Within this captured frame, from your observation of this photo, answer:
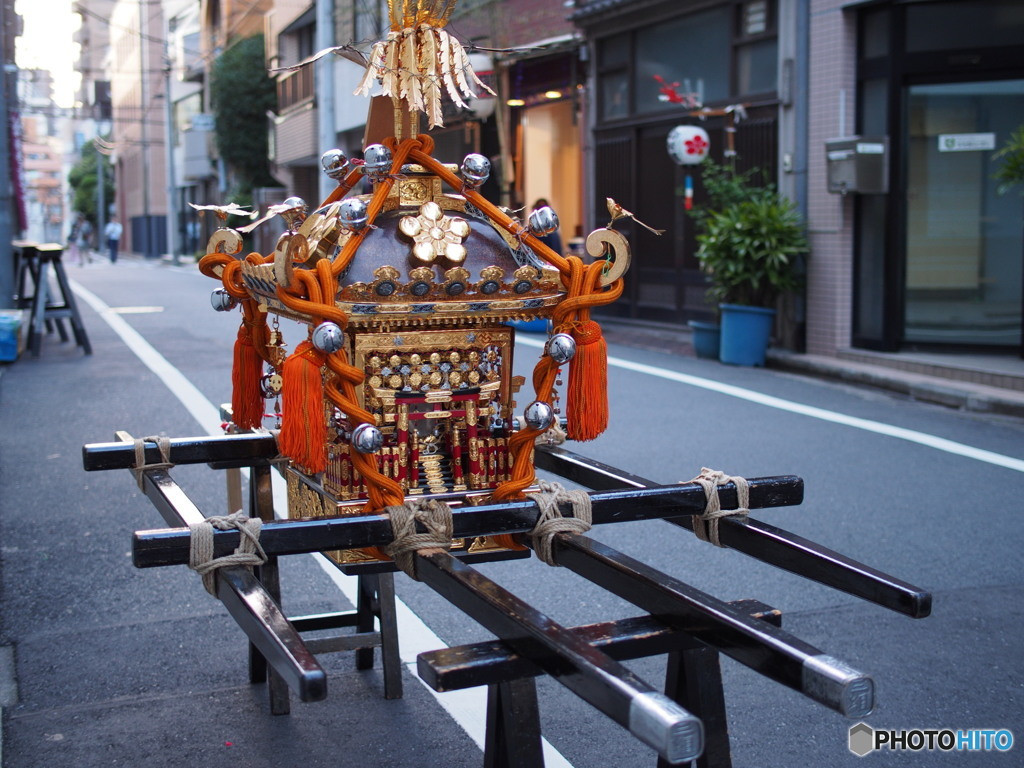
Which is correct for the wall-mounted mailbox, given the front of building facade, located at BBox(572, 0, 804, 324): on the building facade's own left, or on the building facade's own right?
on the building facade's own left

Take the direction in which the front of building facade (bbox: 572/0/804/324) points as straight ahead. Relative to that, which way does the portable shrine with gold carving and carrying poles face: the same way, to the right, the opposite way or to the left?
to the left

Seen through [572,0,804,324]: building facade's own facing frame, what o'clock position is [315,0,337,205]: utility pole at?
The utility pole is roughly at 3 o'clock from the building facade.

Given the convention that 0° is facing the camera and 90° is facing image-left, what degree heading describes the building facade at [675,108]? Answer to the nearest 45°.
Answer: approximately 45°

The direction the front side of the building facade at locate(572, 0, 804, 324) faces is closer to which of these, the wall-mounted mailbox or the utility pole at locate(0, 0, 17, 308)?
the utility pole

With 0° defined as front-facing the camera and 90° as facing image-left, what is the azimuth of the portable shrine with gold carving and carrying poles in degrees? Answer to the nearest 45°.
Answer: approximately 315°

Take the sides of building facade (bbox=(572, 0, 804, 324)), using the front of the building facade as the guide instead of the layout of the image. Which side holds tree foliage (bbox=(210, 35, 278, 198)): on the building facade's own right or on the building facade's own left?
on the building facade's own right

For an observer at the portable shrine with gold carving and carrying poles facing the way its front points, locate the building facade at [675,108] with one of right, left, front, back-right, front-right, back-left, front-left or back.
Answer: back-left

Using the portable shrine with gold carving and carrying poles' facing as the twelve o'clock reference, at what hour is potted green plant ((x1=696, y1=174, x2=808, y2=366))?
The potted green plant is roughly at 8 o'clock from the portable shrine with gold carving and carrying poles.

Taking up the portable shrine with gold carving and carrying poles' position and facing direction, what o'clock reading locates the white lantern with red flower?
The white lantern with red flower is roughly at 8 o'clock from the portable shrine with gold carving and carrying poles.

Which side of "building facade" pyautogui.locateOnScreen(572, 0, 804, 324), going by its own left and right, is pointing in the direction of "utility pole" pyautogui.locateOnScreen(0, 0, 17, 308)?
front

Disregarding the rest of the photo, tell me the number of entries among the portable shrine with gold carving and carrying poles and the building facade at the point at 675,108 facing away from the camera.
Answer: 0

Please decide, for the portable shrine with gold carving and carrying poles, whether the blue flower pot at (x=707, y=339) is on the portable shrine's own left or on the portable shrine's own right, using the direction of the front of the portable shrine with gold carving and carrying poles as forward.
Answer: on the portable shrine's own left

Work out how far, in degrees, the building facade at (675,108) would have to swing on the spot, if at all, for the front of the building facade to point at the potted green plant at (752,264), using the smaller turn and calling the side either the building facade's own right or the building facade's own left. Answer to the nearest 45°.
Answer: approximately 45° to the building facade's own left
